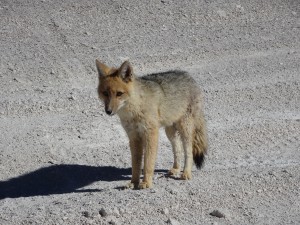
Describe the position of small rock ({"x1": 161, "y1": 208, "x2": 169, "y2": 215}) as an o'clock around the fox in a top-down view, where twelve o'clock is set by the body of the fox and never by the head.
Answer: The small rock is roughly at 10 o'clock from the fox.

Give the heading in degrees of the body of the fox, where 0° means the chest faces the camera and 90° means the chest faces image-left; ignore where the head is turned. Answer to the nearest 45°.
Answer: approximately 45°

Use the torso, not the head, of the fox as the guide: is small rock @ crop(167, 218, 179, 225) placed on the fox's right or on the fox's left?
on the fox's left

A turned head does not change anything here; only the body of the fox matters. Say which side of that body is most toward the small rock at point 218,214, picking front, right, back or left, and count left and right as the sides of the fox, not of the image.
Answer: left
